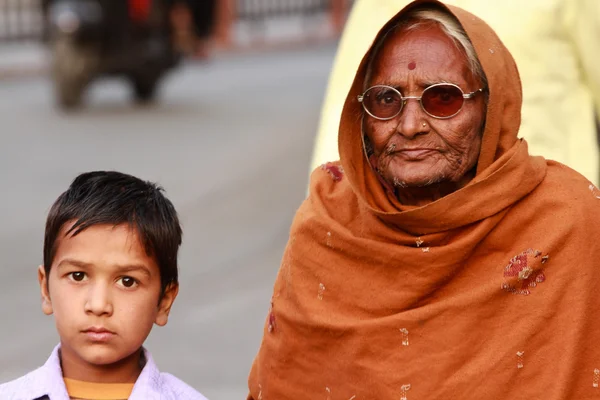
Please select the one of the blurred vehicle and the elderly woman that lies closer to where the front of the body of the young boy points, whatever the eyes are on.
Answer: the elderly woman

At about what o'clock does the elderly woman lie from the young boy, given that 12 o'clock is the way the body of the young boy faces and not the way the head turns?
The elderly woman is roughly at 9 o'clock from the young boy.

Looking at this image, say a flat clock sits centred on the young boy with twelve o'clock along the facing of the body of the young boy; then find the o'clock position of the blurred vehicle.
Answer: The blurred vehicle is roughly at 6 o'clock from the young boy.

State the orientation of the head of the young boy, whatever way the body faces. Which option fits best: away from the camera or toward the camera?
toward the camera

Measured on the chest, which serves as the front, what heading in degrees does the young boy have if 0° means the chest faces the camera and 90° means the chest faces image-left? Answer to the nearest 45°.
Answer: approximately 0°
